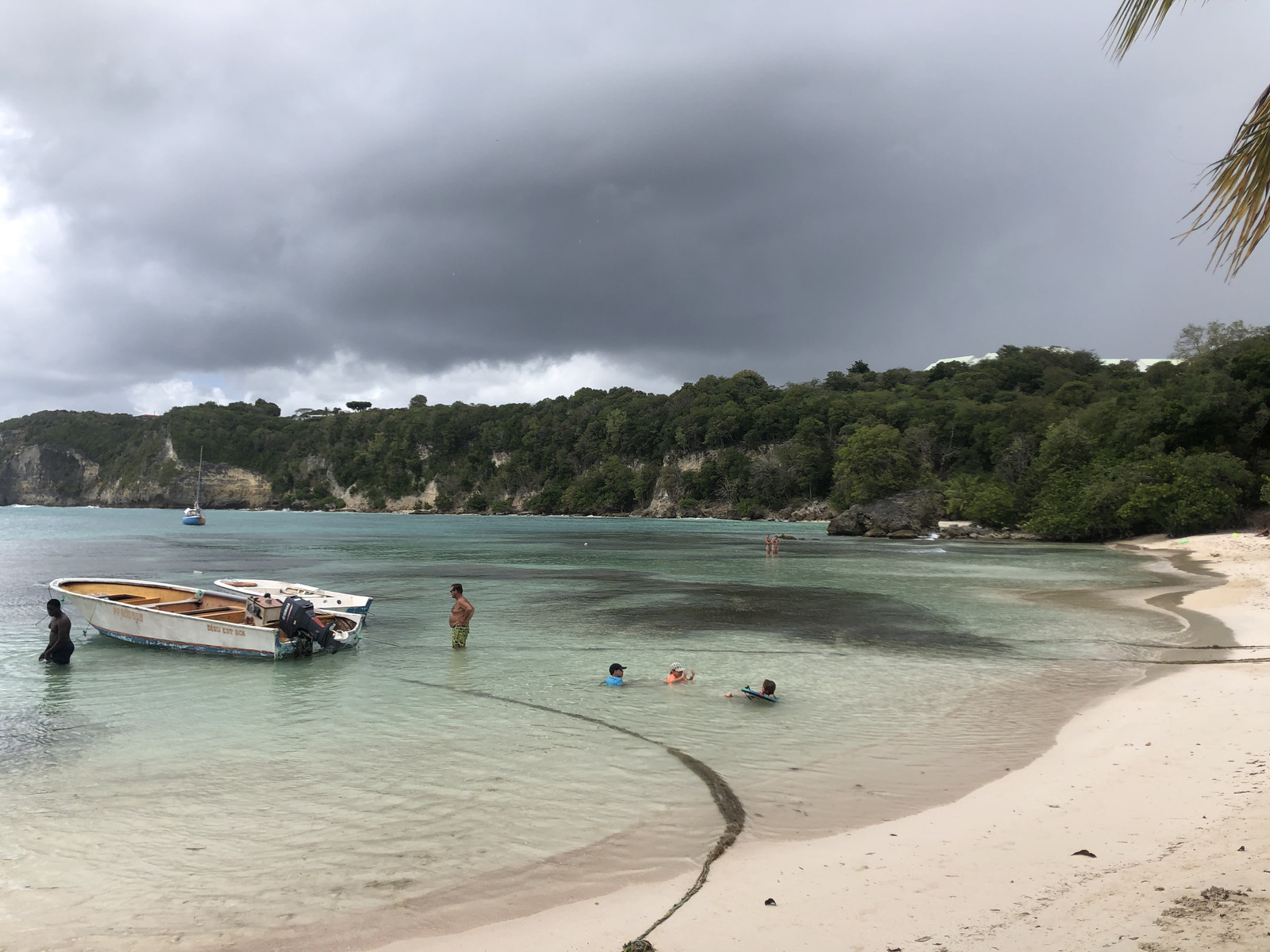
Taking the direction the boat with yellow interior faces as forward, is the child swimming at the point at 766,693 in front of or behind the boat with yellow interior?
behind

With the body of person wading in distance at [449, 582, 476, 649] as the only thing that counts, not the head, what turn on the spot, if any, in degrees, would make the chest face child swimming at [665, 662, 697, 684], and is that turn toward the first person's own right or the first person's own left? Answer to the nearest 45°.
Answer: approximately 135° to the first person's own left

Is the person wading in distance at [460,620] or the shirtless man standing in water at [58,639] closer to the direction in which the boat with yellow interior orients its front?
the shirtless man standing in water

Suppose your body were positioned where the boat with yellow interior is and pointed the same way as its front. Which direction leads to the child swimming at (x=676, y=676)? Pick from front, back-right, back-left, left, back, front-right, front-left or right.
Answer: back

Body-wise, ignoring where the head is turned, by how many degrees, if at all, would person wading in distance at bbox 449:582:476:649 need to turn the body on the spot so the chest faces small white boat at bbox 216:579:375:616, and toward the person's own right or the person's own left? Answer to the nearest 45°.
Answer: approximately 45° to the person's own right

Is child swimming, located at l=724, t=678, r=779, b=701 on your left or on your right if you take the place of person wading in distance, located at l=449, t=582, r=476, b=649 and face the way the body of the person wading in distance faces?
on your left

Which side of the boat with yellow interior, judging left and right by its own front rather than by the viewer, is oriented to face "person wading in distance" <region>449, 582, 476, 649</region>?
back

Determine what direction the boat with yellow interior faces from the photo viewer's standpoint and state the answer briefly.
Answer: facing away from the viewer and to the left of the viewer
